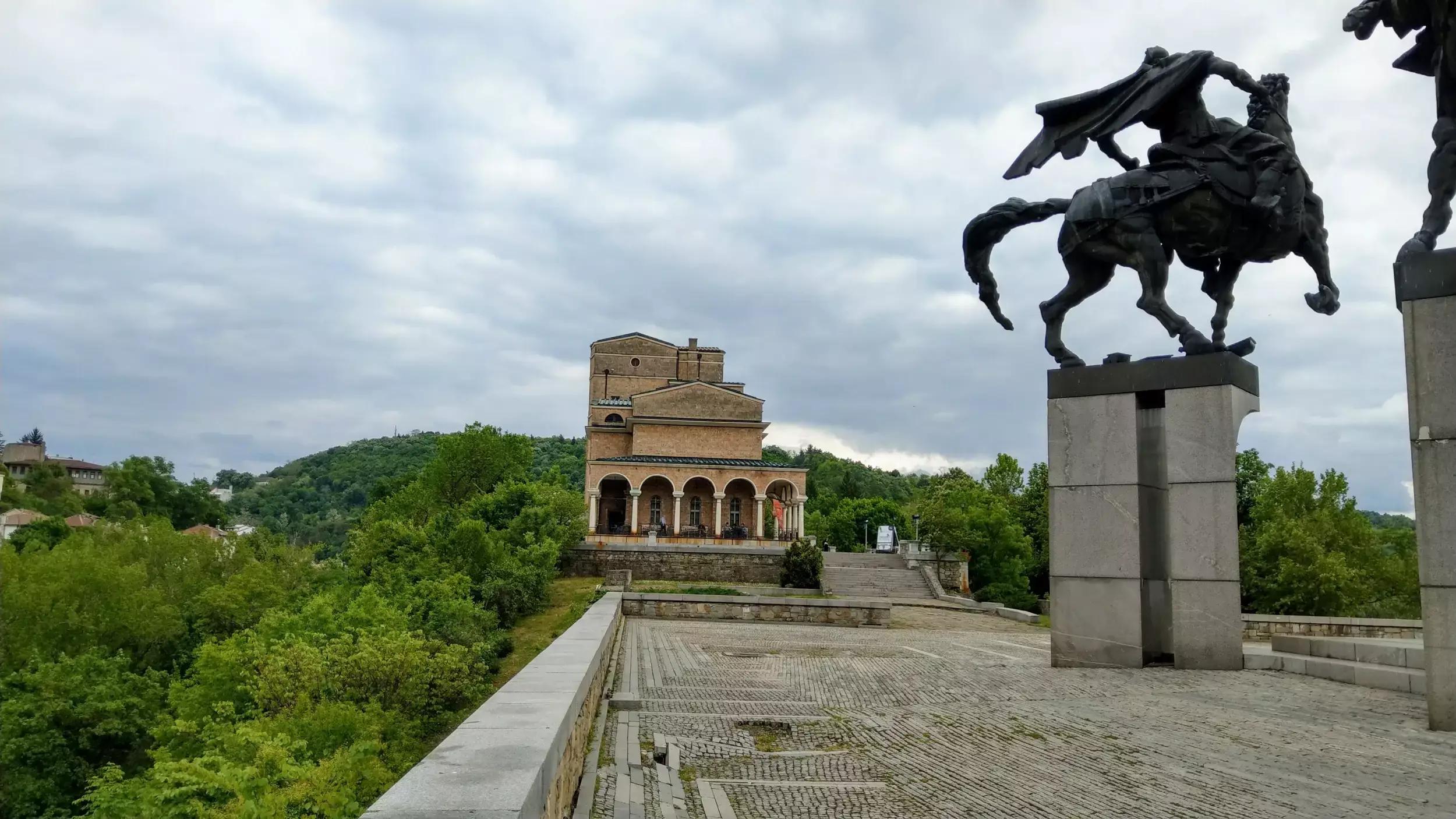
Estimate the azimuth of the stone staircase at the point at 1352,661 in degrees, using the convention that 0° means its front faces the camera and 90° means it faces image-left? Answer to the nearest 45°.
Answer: approximately 45°

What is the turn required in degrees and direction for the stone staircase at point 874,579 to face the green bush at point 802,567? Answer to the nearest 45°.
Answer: approximately 45° to its right

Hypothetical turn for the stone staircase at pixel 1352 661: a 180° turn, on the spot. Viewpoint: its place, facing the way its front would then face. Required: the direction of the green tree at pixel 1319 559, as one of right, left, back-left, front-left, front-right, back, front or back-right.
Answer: front-left

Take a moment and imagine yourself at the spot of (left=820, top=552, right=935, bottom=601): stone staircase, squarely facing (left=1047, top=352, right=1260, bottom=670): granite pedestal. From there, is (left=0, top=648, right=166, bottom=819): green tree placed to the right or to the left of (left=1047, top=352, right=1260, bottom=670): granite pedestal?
right

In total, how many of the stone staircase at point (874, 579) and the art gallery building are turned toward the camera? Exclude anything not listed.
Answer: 2

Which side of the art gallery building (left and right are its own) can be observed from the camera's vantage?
front

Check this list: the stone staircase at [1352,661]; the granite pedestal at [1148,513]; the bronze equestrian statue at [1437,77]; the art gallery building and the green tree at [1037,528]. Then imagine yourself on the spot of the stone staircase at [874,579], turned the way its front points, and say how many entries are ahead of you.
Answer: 3

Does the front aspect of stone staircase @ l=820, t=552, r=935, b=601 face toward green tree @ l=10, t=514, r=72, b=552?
no

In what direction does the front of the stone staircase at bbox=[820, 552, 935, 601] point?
toward the camera

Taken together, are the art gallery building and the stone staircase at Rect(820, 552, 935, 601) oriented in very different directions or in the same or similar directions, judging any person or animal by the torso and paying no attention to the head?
same or similar directions

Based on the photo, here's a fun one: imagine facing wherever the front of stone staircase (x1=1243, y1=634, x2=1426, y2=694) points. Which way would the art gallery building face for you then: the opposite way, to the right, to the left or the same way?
to the left

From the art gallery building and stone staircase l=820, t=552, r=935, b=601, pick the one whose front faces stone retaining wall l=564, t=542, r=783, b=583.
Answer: the art gallery building

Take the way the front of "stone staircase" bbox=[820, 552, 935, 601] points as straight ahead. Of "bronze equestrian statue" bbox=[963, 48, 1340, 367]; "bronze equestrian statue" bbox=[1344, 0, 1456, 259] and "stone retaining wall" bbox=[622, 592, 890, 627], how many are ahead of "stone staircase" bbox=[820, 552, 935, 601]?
3

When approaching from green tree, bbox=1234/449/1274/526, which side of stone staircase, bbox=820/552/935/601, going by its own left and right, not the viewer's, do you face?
left

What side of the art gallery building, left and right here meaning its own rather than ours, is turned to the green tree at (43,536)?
right

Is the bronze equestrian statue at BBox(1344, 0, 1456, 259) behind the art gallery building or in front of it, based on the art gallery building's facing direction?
in front

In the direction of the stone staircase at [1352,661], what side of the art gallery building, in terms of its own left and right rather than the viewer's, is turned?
front

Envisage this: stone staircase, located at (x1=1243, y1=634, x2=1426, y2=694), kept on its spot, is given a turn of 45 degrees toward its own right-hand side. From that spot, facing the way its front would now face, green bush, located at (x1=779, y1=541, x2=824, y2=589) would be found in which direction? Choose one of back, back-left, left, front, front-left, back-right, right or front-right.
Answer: front-right
